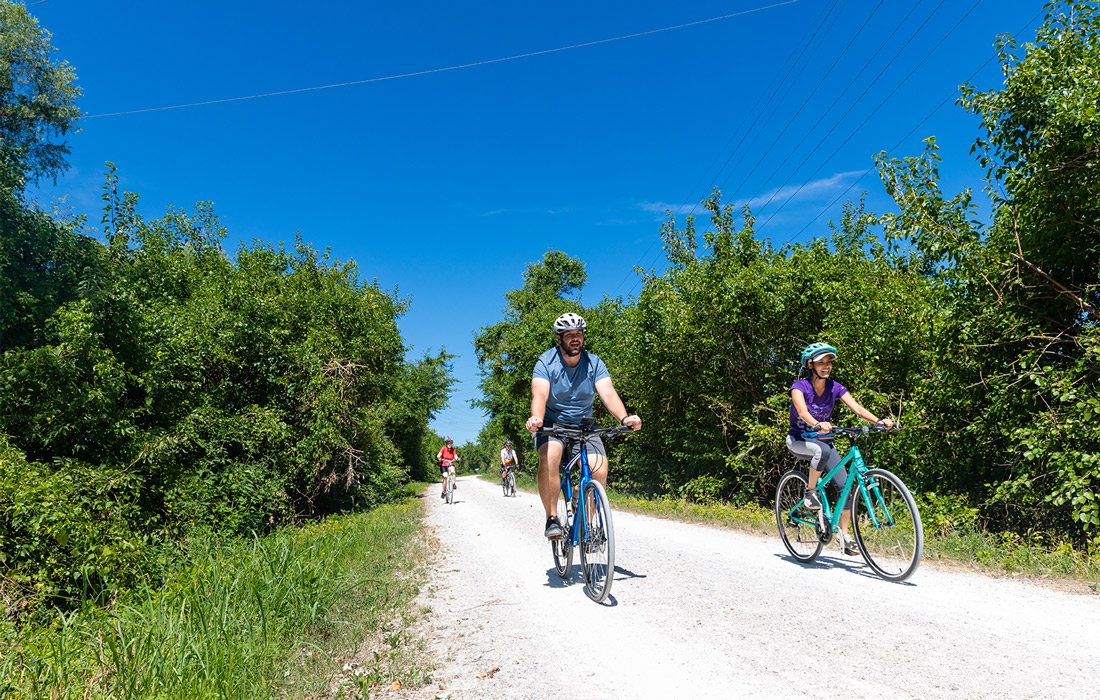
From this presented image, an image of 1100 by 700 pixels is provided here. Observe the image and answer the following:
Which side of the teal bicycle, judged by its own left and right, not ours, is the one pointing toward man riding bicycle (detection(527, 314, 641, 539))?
right

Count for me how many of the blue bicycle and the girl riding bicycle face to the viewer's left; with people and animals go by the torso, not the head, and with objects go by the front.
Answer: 0

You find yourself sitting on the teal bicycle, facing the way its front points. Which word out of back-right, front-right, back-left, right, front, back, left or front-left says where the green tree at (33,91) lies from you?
back-right

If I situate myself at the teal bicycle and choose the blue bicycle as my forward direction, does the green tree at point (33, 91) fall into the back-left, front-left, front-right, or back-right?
front-right

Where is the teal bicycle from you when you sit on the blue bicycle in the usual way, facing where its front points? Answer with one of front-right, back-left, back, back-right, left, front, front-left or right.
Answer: left

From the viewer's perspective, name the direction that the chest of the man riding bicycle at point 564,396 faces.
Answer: toward the camera

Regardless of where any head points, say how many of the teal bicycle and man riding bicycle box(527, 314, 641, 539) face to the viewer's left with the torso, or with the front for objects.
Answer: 0

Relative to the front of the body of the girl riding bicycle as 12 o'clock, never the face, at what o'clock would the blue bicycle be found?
The blue bicycle is roughly at 3 o'clock from the girl riding bicycle.

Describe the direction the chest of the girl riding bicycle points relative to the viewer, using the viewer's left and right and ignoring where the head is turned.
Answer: facing the viewer and to the right of the viewer

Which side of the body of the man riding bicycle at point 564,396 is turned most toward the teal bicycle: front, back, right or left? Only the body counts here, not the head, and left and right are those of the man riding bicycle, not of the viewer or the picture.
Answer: left
